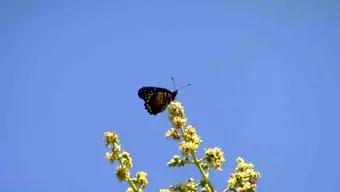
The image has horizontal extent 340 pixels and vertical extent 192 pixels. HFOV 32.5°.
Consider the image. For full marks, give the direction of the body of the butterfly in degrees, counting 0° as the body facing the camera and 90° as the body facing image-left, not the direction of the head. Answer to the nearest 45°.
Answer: approximately 270°
